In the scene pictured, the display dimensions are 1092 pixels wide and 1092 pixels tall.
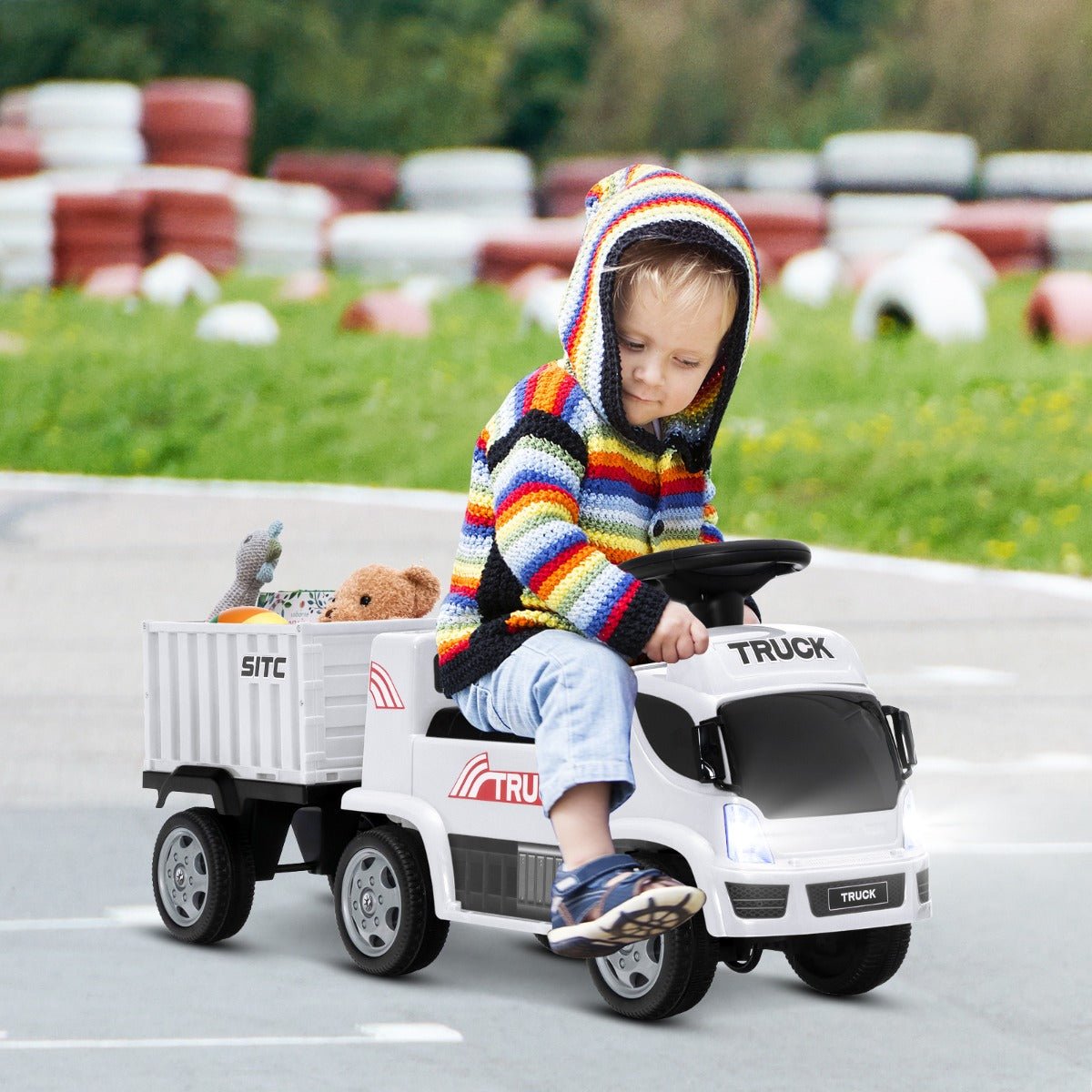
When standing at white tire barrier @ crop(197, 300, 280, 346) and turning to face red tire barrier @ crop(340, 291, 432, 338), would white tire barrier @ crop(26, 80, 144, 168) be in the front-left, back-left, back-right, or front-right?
back-left

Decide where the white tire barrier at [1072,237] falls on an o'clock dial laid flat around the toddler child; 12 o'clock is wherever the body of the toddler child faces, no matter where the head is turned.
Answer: The white tire barrier is roughly at 8 o'clock from the toddler child.

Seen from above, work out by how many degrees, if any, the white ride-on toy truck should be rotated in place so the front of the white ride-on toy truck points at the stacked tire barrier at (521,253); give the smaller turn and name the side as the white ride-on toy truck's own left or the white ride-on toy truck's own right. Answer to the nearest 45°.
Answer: approximately 135° to the white ride-on toy truck's own left

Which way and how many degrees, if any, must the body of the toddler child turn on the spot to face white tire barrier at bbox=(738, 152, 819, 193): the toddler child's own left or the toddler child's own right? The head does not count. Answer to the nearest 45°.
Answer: approximately 135° to the toddler child's own left

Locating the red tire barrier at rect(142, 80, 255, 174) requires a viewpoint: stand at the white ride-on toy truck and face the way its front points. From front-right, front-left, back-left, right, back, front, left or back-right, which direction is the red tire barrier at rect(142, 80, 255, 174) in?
back-left

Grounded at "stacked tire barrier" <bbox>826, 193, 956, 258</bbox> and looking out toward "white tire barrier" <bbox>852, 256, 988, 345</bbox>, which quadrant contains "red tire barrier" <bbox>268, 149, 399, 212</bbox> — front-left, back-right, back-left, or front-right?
back-right

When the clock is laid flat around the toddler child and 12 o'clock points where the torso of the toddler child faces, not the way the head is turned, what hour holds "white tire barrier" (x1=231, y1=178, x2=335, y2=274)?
The white tire barrier is roughly at 7 o'clock from the toddler child.

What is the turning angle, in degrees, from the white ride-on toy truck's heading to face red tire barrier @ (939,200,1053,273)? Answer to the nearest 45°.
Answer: approximately 135° to its left

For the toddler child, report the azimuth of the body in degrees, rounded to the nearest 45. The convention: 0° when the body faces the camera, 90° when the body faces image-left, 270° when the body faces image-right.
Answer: approximately 315°

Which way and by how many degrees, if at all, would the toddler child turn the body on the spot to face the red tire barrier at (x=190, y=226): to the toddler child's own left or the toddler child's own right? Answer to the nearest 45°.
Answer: approximately 135° to the toddler child's own left

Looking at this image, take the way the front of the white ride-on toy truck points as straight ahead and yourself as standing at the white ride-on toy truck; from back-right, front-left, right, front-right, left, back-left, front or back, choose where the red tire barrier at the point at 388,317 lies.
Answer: back-left

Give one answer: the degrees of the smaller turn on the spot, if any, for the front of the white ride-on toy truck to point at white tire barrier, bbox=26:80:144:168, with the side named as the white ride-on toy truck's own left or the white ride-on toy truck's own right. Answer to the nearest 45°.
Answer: approximately 135° to the white ride-on toy truck's own left

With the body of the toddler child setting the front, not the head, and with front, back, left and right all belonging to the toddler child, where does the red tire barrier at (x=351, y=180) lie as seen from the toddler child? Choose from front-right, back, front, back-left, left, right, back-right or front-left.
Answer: back-left

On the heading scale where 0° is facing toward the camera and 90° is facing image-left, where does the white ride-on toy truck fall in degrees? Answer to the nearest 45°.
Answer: approximately 315°

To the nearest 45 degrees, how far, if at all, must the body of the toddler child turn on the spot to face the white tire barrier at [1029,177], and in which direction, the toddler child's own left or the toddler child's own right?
approximately 135° to the toddler child's own left

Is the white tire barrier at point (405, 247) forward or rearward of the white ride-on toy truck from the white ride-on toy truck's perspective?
rearward
